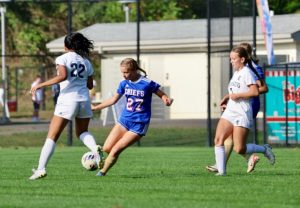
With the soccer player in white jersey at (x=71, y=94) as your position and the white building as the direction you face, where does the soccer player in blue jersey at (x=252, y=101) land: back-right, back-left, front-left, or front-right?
front-right

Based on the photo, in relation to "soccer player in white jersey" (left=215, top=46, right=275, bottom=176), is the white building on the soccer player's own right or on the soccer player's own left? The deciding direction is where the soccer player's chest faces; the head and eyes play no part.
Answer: on the soccer player's own right

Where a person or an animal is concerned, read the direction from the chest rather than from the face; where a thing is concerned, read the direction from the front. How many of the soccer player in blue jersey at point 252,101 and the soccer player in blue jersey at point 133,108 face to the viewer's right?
0

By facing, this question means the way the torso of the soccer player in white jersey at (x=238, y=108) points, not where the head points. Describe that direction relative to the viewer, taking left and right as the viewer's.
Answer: facing the viewer and to the left of the viewer

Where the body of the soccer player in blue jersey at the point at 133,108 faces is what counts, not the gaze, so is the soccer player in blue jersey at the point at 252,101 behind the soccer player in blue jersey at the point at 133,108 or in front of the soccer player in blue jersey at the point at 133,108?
behind

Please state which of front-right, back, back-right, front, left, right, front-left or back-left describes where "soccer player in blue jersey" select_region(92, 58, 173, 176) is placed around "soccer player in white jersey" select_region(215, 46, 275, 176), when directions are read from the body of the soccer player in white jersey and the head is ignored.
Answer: front-right

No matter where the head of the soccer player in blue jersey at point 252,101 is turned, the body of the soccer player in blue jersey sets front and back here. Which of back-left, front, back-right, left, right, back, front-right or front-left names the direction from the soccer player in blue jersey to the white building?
right

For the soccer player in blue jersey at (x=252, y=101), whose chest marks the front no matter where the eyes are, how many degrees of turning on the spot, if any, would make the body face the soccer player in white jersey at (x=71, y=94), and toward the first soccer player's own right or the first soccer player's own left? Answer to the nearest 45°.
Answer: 0° — they already face them

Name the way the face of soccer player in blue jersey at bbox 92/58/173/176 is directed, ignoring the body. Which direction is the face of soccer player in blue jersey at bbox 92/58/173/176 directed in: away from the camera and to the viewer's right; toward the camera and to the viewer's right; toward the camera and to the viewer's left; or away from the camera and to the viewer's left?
toward the camera and to the viewer's left

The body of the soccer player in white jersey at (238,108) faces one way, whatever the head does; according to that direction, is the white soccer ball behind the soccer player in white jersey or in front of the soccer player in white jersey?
in front

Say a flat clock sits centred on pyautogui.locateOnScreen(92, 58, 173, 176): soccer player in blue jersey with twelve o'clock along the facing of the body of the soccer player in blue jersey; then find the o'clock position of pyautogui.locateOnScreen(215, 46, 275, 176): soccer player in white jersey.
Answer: The soccer player in white jersey is roughly at 8 o'clock from the soccer player in blue jersey.

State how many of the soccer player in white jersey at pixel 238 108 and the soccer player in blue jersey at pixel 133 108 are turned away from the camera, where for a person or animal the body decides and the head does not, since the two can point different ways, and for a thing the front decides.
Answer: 0

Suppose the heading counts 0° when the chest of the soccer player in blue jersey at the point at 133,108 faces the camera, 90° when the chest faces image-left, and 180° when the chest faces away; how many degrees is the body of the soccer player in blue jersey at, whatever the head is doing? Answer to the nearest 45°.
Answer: approximately 45°

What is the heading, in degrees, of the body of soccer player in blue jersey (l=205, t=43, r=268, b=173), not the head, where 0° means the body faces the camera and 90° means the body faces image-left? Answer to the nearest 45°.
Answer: approximately 90°

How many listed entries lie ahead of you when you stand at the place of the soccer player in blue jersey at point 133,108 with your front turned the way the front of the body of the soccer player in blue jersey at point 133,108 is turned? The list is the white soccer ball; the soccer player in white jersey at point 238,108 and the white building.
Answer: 1

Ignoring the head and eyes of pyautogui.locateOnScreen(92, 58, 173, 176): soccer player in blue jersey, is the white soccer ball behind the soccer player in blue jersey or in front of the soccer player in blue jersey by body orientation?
in front
